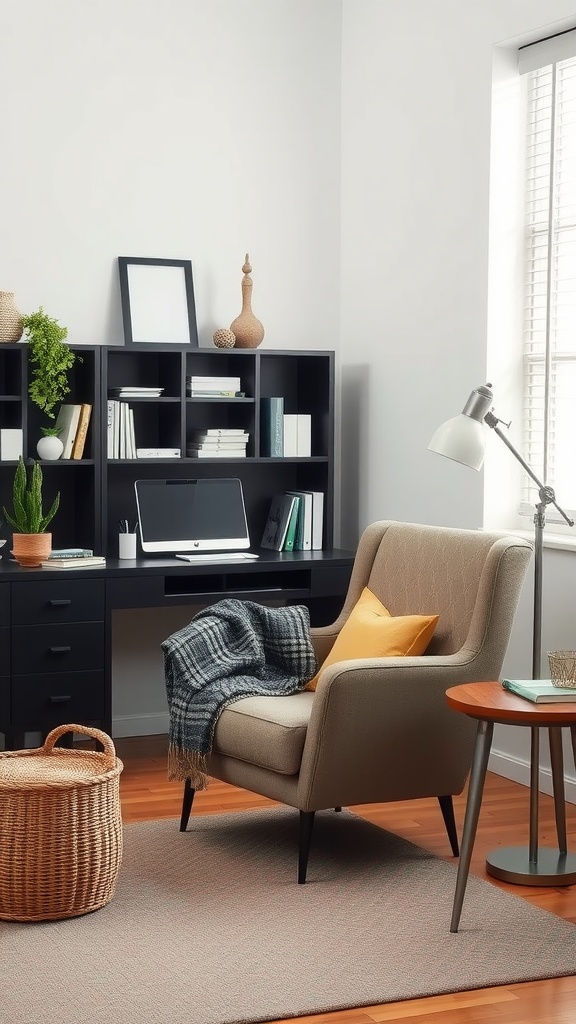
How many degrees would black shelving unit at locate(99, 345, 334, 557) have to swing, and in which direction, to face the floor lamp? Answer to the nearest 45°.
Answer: approximately 45° to its left

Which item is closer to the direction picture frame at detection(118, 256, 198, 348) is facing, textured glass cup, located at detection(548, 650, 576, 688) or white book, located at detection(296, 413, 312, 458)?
the textured glass cup

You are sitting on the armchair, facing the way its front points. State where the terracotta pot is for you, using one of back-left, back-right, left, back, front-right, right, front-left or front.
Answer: right

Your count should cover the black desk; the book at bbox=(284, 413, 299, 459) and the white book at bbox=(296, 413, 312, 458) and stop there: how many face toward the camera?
3

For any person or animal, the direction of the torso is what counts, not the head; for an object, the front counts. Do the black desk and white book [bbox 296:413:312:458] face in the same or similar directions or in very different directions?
same or similar directions

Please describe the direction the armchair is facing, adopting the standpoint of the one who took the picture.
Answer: facing the viewer and to the left of the viewer

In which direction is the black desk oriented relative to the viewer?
toward the camera

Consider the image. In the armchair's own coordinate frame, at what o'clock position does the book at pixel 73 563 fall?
The book is roughly at 3 o'clock from the armchair.

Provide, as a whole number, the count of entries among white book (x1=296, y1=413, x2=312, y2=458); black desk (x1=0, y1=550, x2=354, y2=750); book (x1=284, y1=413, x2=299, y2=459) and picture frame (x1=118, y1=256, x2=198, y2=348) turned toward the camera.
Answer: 4

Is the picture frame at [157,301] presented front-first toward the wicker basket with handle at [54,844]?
yes

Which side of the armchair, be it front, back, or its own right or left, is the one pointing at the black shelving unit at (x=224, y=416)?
right

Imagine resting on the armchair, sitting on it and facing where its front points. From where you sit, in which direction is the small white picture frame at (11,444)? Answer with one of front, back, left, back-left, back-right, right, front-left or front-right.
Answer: right

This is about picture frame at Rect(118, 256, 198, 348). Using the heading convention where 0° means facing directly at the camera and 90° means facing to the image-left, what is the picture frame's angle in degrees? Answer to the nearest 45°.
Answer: approximately 0°

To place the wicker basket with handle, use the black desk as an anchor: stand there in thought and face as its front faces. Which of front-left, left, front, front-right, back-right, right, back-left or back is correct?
front

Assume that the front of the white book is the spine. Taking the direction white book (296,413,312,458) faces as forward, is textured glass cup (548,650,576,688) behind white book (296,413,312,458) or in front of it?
in front

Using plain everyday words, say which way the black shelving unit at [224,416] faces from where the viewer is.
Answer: facing the viewer

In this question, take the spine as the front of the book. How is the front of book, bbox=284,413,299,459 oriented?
toward the camera

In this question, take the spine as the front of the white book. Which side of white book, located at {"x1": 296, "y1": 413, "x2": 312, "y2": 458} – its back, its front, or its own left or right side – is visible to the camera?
front
